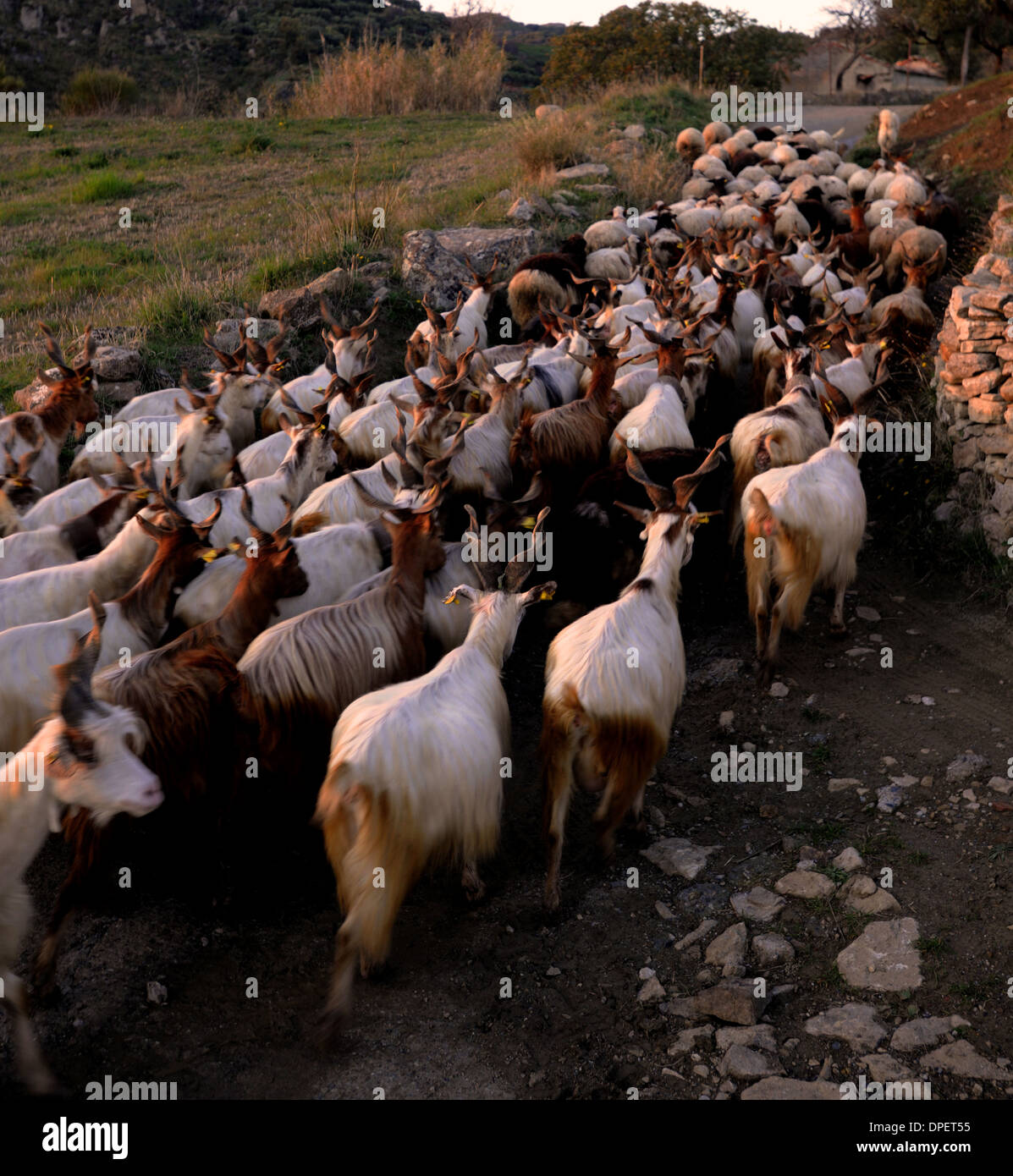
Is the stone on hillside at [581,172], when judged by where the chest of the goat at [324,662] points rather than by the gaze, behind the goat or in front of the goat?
in front

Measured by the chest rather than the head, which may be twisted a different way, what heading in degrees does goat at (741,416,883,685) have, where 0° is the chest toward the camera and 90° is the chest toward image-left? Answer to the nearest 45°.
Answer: approximately 225°

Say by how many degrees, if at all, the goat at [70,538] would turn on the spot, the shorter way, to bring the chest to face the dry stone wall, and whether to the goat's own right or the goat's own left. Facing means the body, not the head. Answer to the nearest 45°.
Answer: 0° — it already faces it

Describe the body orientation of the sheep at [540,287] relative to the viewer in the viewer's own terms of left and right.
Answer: facing away from the viewer and to the right of the viewer

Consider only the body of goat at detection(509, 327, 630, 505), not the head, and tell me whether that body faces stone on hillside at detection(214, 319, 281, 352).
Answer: no

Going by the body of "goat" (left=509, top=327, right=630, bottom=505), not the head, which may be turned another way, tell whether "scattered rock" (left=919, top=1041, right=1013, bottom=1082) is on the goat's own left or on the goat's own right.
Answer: on the goat's own right

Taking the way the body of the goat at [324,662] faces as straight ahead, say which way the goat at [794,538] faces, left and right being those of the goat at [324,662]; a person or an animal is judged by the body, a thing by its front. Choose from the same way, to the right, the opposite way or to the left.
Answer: the same way

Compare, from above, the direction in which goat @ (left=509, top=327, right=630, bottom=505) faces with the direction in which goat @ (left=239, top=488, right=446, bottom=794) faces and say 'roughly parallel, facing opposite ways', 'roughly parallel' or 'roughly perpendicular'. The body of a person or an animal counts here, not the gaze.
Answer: roughly parallel
